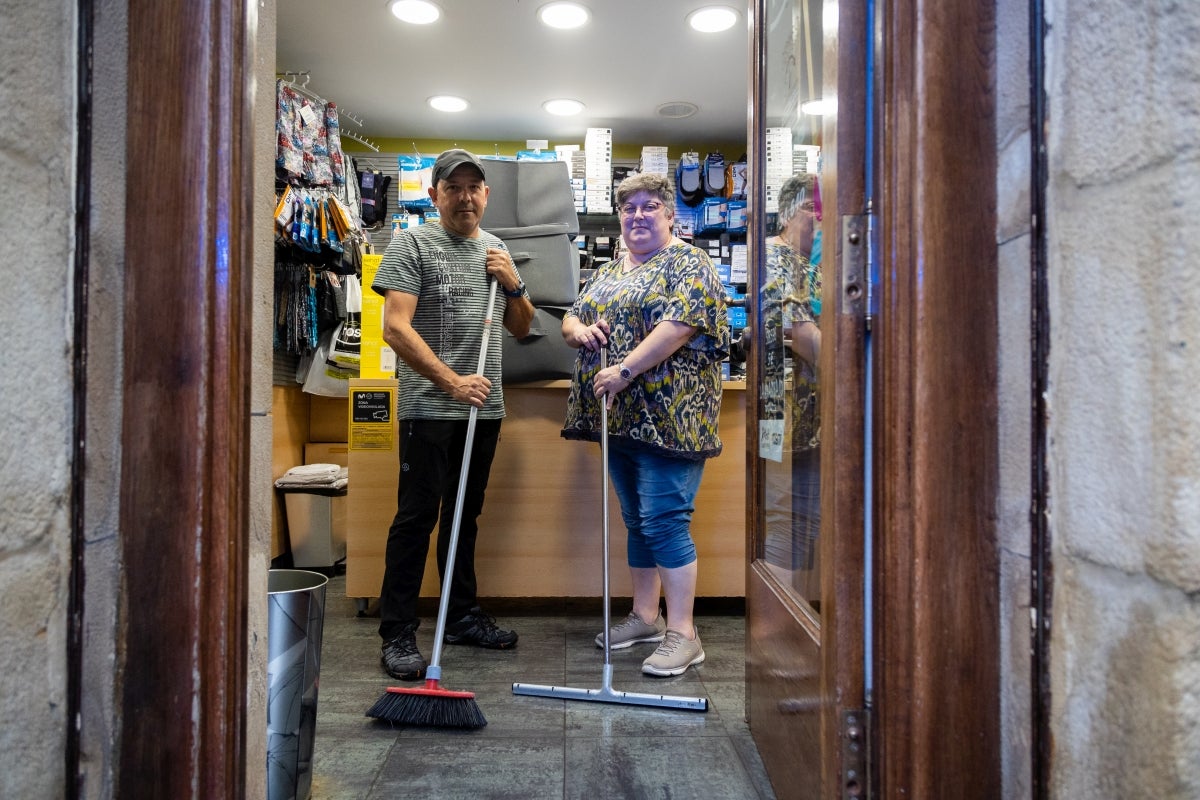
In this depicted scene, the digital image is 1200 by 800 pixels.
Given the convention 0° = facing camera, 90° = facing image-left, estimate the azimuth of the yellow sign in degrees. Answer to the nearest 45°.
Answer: approximately 0°

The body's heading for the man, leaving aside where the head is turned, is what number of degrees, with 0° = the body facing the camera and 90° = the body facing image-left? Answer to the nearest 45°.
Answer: approximately 315°

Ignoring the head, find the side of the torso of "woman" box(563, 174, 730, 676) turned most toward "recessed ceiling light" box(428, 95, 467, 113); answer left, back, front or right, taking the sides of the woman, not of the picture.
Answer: right

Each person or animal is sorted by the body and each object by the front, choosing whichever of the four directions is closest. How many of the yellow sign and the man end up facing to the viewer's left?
0

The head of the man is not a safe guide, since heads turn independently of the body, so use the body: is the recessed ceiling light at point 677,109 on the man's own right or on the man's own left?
on the man's own left

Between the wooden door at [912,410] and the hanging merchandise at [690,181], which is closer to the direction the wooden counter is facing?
the wooden door

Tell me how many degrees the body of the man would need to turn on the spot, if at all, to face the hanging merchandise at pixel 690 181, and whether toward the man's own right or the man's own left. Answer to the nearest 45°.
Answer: approximately 90° to the man's own left

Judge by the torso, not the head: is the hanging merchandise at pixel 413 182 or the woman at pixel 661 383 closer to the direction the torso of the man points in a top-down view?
the woman

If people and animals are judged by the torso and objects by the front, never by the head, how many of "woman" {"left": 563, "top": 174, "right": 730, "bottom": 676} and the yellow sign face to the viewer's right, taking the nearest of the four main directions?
0
